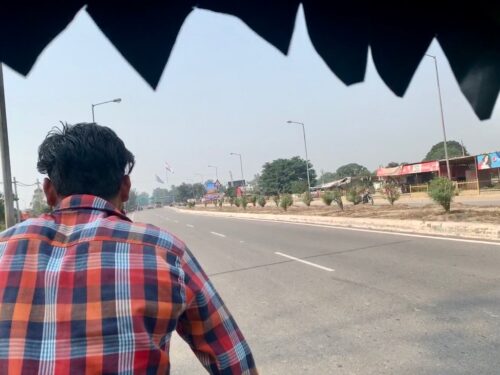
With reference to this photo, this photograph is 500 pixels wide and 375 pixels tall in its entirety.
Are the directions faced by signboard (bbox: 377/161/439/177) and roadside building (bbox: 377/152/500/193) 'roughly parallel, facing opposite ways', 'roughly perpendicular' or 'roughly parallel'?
roughly parallel

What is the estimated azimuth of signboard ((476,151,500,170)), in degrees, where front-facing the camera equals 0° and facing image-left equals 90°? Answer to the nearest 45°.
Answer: approximately 45°

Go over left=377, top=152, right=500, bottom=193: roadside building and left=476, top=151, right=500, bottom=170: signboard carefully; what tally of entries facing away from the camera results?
0

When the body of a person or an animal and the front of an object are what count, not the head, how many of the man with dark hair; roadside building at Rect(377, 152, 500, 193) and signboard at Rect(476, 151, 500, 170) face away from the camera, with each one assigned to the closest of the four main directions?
1

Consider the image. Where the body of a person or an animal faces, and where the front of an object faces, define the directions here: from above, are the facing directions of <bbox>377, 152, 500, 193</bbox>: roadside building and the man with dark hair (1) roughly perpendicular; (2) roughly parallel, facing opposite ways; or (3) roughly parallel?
roughly perpendicular

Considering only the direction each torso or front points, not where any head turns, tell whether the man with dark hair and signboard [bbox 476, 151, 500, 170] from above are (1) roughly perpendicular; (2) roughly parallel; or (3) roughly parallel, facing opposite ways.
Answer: roughly perpendicular

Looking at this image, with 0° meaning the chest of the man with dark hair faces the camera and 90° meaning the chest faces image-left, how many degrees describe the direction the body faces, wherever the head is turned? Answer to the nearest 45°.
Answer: approximately 180°

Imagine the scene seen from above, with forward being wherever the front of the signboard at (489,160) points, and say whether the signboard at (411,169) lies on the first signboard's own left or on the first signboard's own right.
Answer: on the first signboard's own right

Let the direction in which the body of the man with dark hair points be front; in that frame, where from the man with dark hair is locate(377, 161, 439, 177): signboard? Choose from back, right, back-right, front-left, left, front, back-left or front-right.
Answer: front-right

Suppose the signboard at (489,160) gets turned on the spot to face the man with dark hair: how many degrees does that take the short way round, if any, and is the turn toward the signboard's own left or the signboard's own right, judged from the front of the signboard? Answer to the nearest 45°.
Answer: approximately 45° to the signboard's own left

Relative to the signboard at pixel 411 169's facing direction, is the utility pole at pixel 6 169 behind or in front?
in front

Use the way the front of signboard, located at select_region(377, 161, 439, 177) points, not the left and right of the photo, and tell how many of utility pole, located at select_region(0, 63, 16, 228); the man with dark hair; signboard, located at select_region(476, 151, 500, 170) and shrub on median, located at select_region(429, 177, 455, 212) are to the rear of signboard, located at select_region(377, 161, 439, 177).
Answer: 0

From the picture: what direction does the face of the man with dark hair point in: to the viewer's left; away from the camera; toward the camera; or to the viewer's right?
away from the camera

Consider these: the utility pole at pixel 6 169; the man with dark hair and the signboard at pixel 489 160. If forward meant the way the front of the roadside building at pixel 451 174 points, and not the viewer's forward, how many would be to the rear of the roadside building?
0

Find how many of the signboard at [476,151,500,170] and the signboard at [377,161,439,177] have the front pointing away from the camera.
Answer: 0

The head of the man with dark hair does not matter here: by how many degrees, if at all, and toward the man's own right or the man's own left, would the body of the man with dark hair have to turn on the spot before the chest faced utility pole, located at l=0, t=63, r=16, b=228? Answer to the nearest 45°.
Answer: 0° — they already face it

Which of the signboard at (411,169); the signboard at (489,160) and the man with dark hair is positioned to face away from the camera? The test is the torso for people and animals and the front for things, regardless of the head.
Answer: the man with dark hair
